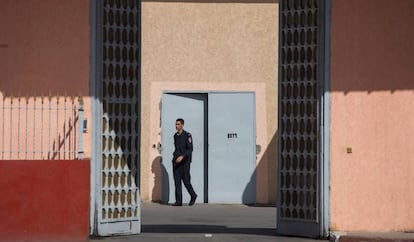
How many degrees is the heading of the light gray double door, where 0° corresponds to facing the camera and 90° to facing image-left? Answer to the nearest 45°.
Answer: approximately 0°

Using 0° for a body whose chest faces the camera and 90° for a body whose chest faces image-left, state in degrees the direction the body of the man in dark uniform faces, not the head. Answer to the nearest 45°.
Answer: approximately 45°

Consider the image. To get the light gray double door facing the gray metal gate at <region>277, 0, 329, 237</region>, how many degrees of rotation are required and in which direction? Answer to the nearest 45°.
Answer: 0° — it already faces it

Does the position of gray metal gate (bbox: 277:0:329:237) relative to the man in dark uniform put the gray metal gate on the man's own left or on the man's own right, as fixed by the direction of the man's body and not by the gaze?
on the man's own left

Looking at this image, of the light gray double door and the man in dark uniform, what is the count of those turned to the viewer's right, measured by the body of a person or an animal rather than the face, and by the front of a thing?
0

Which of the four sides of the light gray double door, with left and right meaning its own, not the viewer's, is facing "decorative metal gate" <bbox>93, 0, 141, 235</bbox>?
front

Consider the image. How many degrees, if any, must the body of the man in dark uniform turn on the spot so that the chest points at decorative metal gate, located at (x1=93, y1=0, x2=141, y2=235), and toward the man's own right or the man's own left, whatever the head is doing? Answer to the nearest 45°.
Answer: approximately 45° to the man's own left
